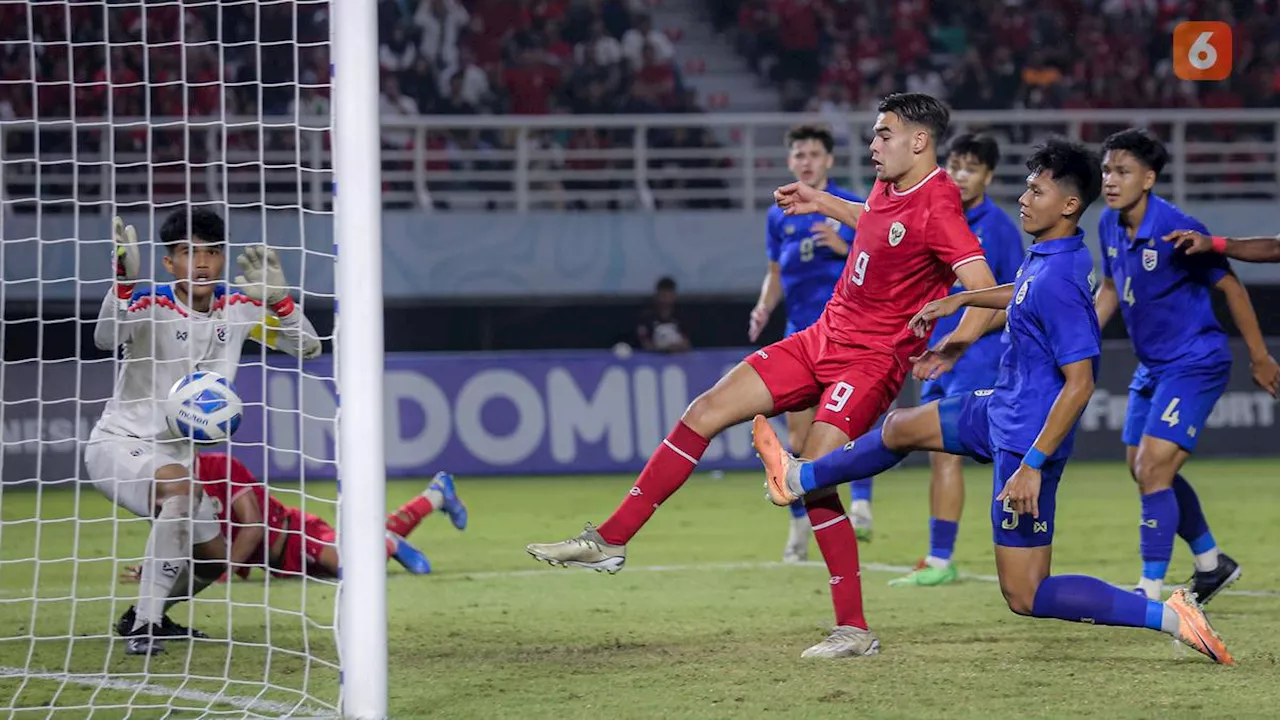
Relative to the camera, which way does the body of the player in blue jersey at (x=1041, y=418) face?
to the viewer's left

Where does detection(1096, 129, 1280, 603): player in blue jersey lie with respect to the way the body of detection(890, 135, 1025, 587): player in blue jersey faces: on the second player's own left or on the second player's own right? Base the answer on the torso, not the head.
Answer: on the second player's own left

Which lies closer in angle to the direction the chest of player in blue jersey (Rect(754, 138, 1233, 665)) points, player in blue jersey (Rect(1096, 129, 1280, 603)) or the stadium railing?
the stadium railing

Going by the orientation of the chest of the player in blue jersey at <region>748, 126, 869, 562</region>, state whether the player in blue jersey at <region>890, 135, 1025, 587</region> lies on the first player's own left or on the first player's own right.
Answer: on the first player's own left

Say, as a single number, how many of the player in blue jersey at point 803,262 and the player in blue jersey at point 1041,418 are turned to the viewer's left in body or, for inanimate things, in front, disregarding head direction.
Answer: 1

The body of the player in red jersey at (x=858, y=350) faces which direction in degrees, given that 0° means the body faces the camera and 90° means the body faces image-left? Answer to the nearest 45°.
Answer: approximately 45°

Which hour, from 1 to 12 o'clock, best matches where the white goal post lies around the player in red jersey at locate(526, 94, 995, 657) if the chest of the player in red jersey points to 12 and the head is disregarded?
The white goal post is roughly at 12 o'clock from the player in red jersey.

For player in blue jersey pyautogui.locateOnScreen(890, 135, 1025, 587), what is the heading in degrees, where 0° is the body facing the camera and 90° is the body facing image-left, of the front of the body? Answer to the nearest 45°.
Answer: approximately 45°
